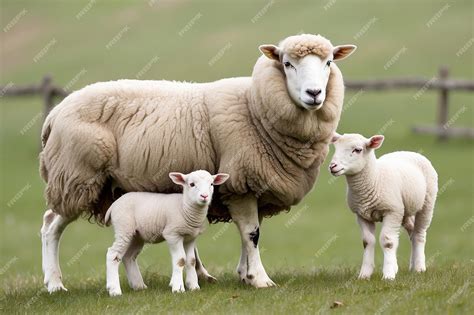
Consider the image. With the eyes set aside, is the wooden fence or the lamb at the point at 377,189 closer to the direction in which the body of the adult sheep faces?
the lamb

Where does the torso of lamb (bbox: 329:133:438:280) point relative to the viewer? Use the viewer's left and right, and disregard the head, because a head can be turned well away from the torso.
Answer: facing the viewer and to the left of the viewer

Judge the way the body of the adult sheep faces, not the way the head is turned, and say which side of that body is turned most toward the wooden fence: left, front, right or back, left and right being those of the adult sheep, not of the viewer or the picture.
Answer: left

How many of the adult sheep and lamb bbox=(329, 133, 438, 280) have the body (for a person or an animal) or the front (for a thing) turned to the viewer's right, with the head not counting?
1

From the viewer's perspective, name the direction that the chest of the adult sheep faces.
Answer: to the viewer's right

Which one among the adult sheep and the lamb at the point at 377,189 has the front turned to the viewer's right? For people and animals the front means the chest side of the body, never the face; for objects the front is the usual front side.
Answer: the adult sheep

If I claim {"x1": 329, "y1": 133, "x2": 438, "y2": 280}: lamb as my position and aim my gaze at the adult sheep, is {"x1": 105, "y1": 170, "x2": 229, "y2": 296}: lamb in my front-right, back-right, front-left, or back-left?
front-left

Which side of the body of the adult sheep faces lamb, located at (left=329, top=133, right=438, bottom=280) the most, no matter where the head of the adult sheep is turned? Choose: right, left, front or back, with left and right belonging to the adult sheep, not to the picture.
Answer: front
